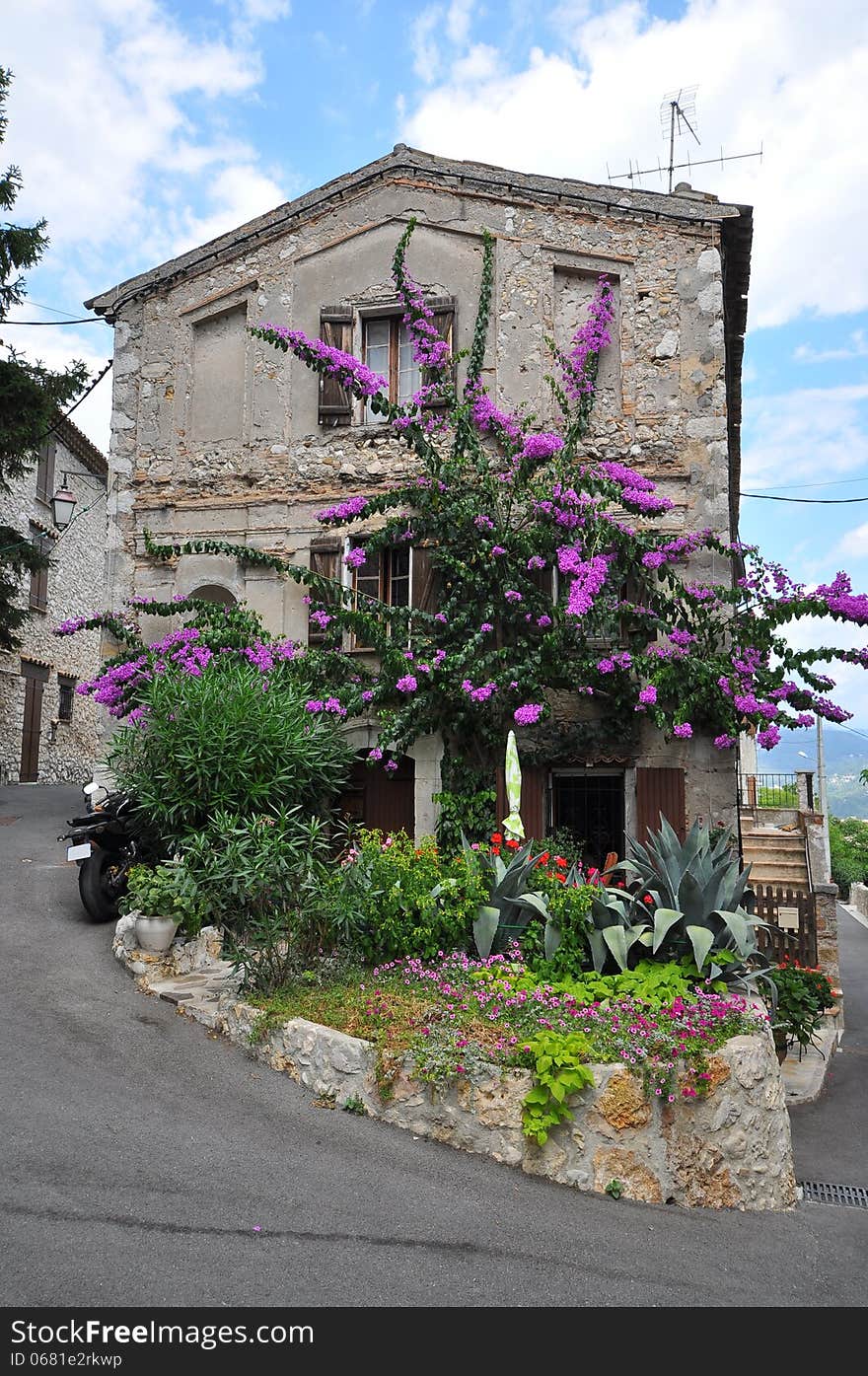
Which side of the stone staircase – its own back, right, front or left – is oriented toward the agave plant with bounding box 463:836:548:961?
front

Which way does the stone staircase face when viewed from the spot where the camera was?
facing the viewer

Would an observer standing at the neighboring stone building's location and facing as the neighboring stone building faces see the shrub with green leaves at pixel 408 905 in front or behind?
in front

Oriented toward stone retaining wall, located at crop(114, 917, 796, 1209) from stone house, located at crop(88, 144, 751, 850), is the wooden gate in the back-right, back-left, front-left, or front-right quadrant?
front-left

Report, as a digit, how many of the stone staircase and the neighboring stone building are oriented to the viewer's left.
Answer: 0

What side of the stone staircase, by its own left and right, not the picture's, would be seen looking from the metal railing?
back

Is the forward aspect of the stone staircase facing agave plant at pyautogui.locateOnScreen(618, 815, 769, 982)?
yes

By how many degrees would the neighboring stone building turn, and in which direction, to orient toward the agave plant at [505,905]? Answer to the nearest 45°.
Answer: approximately 45° to its right

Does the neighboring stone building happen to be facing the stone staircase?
yes

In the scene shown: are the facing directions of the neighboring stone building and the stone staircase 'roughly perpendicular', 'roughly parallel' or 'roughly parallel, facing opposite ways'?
roughly perpendicular

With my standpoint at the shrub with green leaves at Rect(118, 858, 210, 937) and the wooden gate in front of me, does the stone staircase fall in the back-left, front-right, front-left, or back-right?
front-left

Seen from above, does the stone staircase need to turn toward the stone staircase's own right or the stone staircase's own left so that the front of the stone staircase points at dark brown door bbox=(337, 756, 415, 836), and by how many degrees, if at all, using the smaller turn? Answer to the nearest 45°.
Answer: approximately 45° to the stone staircase's own right

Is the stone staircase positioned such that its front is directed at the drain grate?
yes

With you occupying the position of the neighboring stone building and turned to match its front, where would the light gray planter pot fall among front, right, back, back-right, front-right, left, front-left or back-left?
front-right

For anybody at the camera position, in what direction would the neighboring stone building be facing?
facing the viewer and to the right of the viewer

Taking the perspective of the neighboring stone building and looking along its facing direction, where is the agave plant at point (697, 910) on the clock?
The agave plant is roughly at 1 o'clock from the neighboring stone building.
